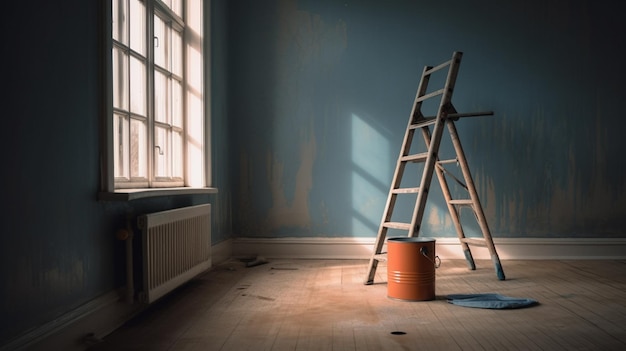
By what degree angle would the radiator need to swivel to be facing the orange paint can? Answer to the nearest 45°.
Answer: approximately 45° to its left

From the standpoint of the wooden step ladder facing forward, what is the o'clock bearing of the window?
The window is roughly at 1 o'clock from the wooden step ladder.

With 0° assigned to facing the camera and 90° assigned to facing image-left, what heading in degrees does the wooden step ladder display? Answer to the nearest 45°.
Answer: approximately 45°

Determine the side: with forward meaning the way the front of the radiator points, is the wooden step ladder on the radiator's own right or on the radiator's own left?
on the radiator's own left
